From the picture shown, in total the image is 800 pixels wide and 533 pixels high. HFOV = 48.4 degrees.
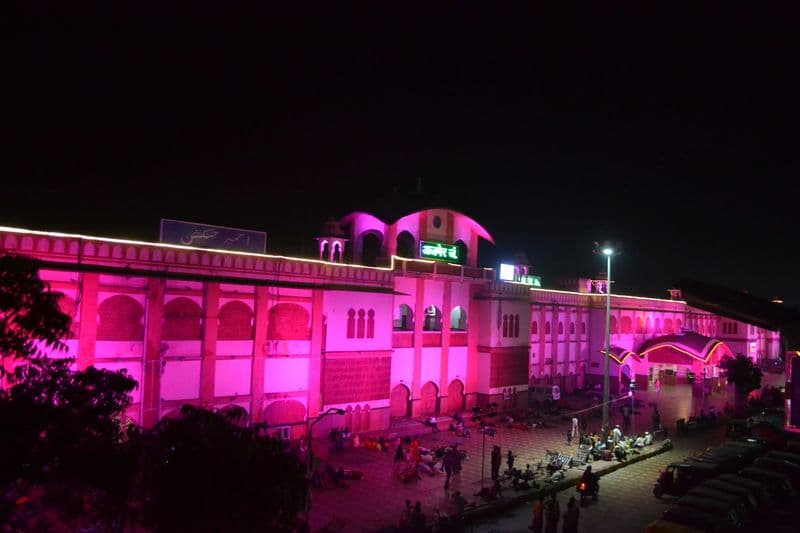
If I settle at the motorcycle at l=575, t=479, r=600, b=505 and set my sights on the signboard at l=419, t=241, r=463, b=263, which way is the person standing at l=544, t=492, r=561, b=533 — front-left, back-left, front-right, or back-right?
back-left

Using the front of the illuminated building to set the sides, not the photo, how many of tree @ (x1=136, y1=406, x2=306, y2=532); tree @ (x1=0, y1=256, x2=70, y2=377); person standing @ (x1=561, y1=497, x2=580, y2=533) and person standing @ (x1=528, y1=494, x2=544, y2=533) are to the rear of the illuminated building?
0

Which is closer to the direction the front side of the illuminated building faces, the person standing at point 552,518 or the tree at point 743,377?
the person standing

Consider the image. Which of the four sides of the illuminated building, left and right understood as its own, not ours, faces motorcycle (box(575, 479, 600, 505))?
front

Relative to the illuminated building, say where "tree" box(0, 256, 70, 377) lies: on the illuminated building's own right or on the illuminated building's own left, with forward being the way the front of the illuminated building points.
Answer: on the illuminated building's own right

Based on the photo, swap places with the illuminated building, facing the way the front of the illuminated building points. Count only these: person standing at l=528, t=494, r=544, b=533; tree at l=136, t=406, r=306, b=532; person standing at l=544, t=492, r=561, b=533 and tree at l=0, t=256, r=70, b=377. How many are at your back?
0

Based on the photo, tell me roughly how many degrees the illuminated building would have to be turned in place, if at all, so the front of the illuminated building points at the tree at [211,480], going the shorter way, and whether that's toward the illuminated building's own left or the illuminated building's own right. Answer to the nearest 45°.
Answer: approximately 45° to the illuminated building's own right

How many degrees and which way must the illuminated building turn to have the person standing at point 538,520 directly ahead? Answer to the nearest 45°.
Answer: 0° — it already faces them

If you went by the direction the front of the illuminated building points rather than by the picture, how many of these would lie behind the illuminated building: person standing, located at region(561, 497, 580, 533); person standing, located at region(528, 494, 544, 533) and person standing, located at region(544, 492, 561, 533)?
0

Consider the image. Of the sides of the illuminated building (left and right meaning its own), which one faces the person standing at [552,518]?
front

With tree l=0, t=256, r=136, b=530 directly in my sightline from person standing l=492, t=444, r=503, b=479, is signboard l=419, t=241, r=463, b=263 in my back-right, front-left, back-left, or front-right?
back-right

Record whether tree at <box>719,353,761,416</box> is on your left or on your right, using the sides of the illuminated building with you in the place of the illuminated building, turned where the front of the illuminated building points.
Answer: on your left

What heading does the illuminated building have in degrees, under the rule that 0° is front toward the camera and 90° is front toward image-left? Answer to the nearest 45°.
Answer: approximately 315°

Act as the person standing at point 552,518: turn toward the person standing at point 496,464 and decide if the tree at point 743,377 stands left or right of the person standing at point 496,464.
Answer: right

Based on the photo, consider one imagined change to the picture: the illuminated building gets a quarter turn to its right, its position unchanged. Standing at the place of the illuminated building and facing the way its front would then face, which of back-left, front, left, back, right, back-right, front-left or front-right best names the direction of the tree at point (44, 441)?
front-left

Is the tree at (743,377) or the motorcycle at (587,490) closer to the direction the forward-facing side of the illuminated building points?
the motorcycle
